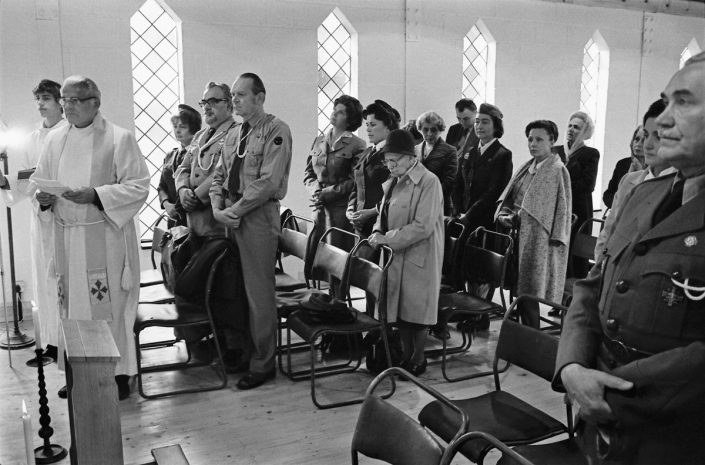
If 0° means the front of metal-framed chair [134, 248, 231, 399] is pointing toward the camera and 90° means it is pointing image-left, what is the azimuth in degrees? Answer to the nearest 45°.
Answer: approximately 90°

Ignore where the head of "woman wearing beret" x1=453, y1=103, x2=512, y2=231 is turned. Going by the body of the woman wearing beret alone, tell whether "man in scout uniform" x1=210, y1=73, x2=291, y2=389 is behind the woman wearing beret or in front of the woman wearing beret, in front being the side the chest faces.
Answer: in front

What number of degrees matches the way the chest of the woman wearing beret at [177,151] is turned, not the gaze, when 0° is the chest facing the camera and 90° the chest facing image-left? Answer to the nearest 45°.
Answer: approximately 45°

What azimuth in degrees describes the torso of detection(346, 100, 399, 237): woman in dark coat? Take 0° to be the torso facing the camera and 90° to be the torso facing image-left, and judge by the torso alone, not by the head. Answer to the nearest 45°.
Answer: approximately 45°

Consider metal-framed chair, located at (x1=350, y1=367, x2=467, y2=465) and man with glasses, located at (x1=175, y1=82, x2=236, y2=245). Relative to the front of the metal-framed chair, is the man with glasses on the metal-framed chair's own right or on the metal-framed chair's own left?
on the metal-framed chair's own right

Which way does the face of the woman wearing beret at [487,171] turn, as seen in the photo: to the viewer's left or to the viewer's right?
to the viewer's left

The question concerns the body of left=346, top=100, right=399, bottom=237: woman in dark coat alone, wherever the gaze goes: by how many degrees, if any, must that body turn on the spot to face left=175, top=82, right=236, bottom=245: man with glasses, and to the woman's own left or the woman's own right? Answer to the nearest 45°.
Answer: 0° — they already face them

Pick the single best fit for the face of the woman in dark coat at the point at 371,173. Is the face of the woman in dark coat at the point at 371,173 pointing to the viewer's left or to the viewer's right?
to the viewer's left

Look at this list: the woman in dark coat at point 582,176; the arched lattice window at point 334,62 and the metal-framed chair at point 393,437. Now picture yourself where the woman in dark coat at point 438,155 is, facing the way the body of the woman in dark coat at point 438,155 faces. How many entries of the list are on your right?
1

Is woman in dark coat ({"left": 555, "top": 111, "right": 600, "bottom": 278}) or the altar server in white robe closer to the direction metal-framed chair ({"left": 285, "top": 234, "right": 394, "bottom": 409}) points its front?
the altar server in white robe

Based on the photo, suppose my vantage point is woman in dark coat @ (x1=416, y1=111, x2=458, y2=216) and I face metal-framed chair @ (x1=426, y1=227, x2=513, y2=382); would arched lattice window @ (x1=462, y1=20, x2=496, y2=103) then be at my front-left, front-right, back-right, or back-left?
back-left

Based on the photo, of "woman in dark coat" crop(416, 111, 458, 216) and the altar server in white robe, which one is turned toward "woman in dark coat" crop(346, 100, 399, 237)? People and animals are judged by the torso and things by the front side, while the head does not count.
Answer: "woman in dark coat" crop(416, 111, 458, 216)

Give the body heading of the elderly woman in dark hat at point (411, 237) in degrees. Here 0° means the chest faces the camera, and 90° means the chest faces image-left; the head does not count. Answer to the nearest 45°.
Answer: approximately 45°

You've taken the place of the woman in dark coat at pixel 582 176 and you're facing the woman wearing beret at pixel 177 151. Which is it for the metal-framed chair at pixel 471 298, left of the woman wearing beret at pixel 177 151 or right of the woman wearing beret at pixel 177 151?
left
